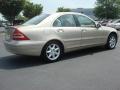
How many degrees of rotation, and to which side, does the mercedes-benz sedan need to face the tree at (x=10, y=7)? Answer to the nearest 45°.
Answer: approximately 45° to its left

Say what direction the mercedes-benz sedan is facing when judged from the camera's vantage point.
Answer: facing away from the viewer and to the right of the viewer
